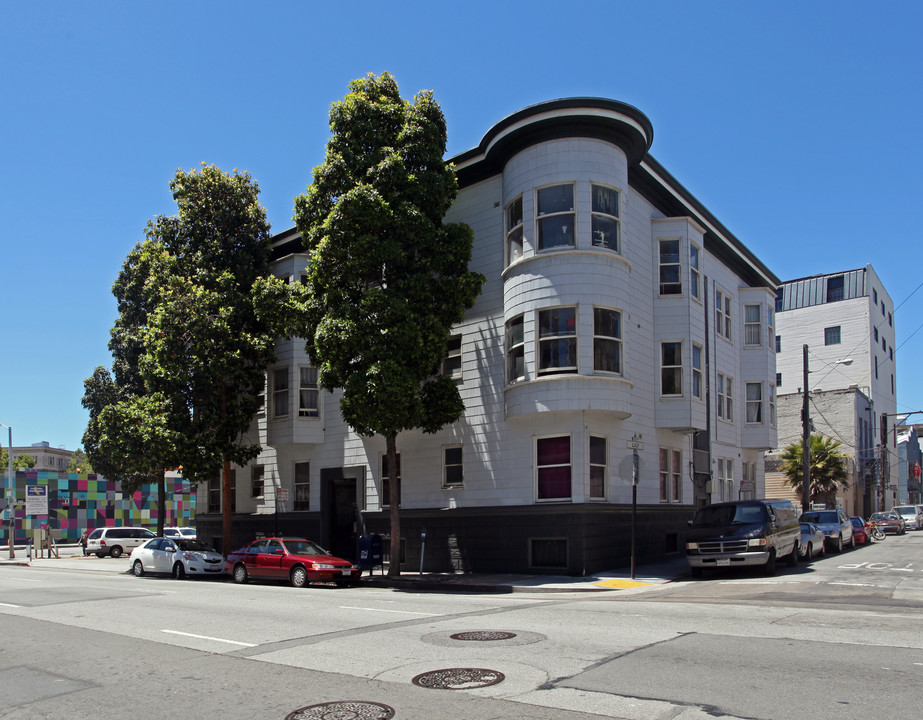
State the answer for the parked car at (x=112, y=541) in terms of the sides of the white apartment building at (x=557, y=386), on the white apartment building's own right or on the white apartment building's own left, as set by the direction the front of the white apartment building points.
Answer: on the white apartment building's own right

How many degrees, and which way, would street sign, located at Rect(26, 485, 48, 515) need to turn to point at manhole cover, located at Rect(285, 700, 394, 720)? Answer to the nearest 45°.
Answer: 0° — it already faces it

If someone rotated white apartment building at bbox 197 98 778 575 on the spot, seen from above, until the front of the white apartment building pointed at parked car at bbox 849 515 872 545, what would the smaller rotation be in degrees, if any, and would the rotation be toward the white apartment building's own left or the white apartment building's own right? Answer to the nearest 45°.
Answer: approximately 180°

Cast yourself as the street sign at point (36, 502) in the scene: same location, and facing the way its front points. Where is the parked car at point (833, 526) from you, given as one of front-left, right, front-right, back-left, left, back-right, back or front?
front-left
